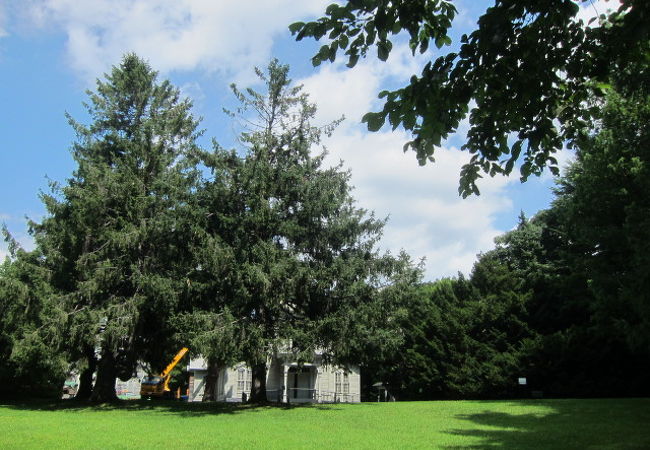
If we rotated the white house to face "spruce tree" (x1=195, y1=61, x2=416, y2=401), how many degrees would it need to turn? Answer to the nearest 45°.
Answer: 0° — it already faces it

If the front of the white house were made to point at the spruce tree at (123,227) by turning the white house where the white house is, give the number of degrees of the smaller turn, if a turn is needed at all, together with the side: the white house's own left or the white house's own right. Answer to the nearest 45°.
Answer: approximately 45° to the white house's own right

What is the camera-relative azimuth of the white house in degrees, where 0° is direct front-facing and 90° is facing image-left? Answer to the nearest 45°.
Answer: approximately 0°
